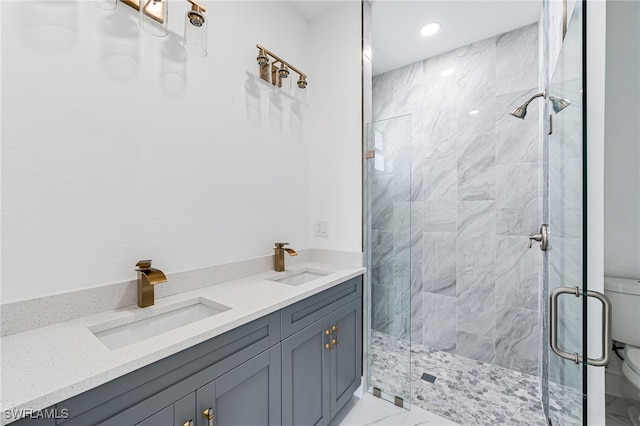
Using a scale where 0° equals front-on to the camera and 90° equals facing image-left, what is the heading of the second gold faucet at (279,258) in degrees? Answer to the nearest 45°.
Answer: approximately 315°

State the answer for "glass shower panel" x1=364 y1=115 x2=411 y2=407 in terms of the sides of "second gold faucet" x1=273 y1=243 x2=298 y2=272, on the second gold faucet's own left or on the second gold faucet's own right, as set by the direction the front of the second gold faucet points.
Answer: on the second gold faucet's own left

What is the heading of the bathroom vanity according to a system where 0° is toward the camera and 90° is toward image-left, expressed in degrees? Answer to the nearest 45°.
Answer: approximately 315°

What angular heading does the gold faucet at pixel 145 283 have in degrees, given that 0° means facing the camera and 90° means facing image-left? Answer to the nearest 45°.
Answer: approximately 315°

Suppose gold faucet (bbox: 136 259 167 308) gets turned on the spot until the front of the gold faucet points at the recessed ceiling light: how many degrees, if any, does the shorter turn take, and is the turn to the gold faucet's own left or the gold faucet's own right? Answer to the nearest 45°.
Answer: approximately 45° to the gold faucet's own left
